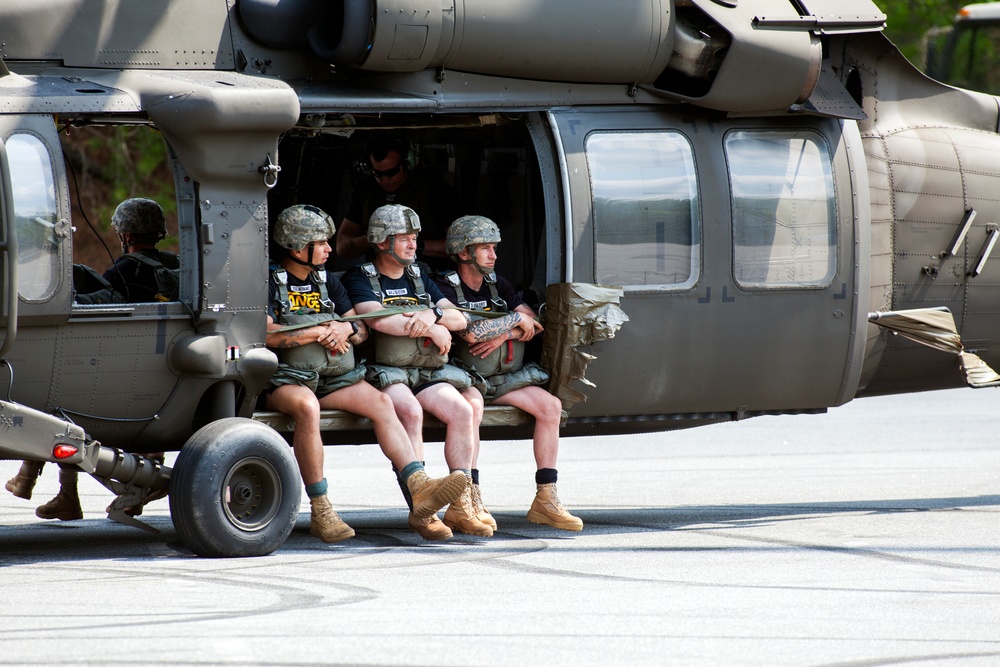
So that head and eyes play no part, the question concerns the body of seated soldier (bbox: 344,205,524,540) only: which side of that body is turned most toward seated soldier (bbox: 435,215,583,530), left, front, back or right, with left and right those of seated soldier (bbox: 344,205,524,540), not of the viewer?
left

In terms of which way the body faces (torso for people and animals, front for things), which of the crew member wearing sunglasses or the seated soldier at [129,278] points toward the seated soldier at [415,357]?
the crew member wearing sunglasses

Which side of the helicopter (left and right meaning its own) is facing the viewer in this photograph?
left

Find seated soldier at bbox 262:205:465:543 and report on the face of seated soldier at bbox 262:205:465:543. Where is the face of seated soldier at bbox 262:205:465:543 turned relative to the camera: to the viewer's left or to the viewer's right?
to the viewer's right

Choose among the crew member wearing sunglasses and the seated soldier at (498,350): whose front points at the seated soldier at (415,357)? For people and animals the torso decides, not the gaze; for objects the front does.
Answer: the crew member wearing sunglasses

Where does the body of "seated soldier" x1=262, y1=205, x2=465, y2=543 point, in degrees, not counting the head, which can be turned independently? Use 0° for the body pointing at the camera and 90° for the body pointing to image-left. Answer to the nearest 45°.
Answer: approximately 315°

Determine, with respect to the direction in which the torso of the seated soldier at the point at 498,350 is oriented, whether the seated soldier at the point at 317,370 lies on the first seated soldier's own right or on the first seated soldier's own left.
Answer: on the first seated soldier's own right

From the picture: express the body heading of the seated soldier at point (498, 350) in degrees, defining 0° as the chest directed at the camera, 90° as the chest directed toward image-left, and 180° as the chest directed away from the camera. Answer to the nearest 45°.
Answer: approximately 315°

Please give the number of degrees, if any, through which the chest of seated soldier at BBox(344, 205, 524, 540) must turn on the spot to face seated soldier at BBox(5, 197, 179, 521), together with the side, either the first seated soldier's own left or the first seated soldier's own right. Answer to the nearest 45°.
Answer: approximately 135° to the first seated soldier's own right

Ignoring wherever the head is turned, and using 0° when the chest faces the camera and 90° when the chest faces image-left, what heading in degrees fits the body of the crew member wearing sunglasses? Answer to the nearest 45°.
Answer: approximately 0°

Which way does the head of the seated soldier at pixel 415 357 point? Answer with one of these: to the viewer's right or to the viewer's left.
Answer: to the viewer's right
